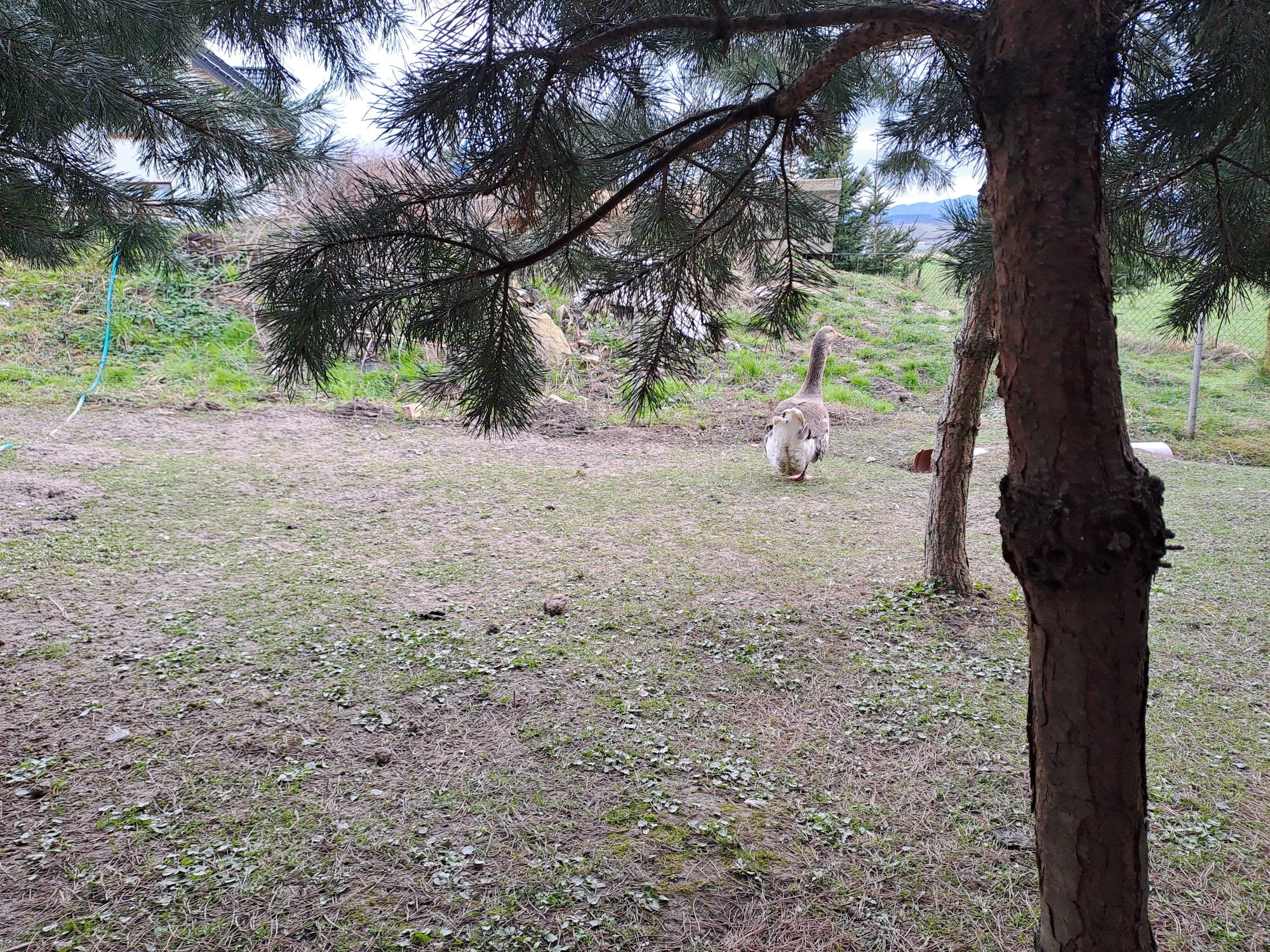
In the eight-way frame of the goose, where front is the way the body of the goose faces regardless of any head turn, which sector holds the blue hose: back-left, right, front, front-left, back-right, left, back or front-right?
back-left

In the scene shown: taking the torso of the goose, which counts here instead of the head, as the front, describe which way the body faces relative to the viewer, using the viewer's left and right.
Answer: facing away from the viewer and to the right of the viewer

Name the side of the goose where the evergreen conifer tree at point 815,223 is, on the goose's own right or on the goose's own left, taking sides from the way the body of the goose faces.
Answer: on the goose's own right

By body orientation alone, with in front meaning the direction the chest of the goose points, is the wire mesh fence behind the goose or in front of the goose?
in front

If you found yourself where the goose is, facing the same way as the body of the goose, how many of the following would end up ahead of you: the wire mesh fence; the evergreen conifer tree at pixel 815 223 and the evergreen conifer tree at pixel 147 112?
1

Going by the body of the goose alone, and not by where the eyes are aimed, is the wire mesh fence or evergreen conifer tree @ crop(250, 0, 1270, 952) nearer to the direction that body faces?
the wire mesh fence

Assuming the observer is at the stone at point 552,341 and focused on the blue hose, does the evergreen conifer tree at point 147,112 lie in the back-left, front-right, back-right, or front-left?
front-left

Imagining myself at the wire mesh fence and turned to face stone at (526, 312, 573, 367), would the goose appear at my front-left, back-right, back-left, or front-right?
front-left

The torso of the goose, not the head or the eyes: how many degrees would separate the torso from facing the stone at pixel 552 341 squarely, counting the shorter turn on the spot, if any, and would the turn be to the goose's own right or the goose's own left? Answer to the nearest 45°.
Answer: approximately 90° to the goose's own left

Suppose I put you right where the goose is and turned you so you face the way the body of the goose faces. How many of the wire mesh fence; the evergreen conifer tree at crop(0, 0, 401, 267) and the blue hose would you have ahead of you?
1

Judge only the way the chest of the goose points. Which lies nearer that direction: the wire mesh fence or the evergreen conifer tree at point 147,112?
the wire mesh fence
